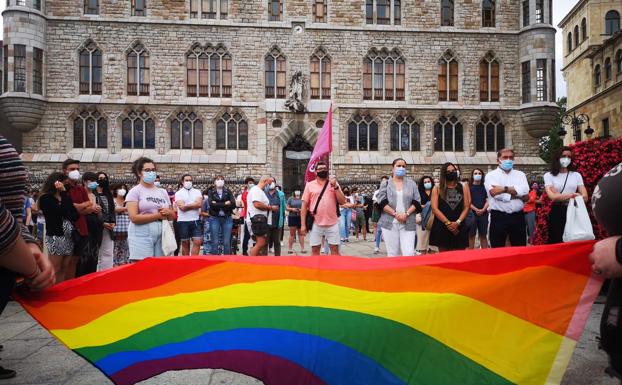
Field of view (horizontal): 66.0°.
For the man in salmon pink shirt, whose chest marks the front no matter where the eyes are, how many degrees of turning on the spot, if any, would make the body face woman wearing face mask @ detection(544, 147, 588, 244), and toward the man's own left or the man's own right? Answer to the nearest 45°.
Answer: approximately 90° to the man's own left

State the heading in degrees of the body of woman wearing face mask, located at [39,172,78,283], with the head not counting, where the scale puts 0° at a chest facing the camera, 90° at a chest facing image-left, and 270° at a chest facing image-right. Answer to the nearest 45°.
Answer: approximately 315°

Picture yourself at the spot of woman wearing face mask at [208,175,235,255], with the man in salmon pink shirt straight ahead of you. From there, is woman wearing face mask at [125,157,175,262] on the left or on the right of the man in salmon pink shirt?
right

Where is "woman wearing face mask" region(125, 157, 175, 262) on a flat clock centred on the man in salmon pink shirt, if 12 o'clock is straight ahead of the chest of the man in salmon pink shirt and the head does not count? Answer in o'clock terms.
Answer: The woman wearing face mask is roughly at 2 o'clock from the man in salmon pink shirt.

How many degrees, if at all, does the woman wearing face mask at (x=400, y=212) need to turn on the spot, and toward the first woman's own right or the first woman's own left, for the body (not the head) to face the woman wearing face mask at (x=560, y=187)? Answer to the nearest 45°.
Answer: approximately 90° to the first woman's own left

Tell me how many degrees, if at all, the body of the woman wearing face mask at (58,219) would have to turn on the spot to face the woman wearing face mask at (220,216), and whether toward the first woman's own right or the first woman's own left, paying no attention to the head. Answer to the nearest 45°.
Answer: approximately 90° to the first woman's own left

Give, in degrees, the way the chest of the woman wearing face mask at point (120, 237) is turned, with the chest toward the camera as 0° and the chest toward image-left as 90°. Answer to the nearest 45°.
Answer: approximately 315°

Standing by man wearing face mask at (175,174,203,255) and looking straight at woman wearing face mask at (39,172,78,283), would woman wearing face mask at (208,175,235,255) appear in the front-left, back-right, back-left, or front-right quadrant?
back-left

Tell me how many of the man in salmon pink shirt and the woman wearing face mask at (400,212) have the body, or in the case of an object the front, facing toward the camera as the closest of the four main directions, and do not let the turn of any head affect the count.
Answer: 2
